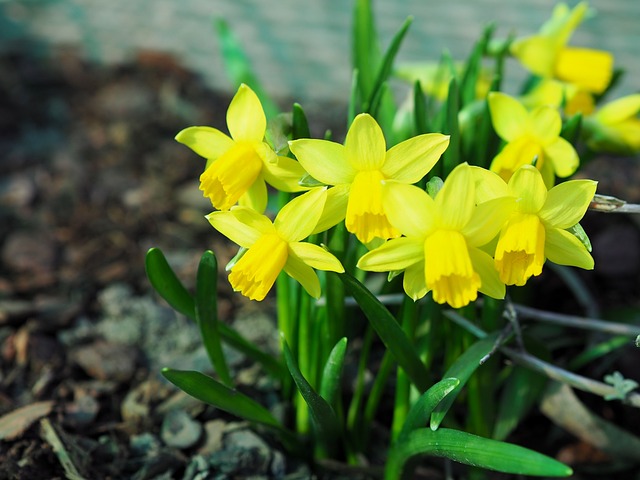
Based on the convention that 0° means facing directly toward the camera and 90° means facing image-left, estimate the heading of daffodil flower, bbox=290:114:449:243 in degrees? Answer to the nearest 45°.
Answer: approximately 0°

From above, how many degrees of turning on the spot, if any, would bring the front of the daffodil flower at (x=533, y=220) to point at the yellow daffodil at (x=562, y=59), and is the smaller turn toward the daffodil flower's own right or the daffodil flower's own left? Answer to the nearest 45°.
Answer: approximately 135° to the daffodil flower's own right

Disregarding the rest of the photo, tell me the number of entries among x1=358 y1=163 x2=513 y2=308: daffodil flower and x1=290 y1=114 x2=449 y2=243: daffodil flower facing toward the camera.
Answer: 2

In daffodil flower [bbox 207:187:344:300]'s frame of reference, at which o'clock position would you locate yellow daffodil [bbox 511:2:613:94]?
The yellow daffodil is roughly at 6 o'clock from the daffodil flower.

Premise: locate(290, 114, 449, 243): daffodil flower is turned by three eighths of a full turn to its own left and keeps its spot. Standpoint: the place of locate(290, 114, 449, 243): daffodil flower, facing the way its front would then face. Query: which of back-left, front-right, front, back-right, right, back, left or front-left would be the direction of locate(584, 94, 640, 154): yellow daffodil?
front
